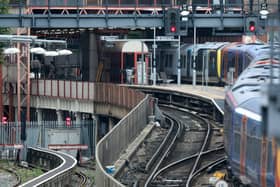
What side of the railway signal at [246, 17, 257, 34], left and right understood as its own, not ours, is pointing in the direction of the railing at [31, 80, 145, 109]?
right

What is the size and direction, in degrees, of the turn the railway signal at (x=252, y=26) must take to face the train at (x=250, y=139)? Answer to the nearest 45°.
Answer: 0° — it already faces it

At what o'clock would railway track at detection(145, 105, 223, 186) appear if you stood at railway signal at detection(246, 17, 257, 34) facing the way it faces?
The railway track is roughly at 12 o'clock from the railway signal.

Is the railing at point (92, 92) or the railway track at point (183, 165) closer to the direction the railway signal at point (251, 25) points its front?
the railway track
